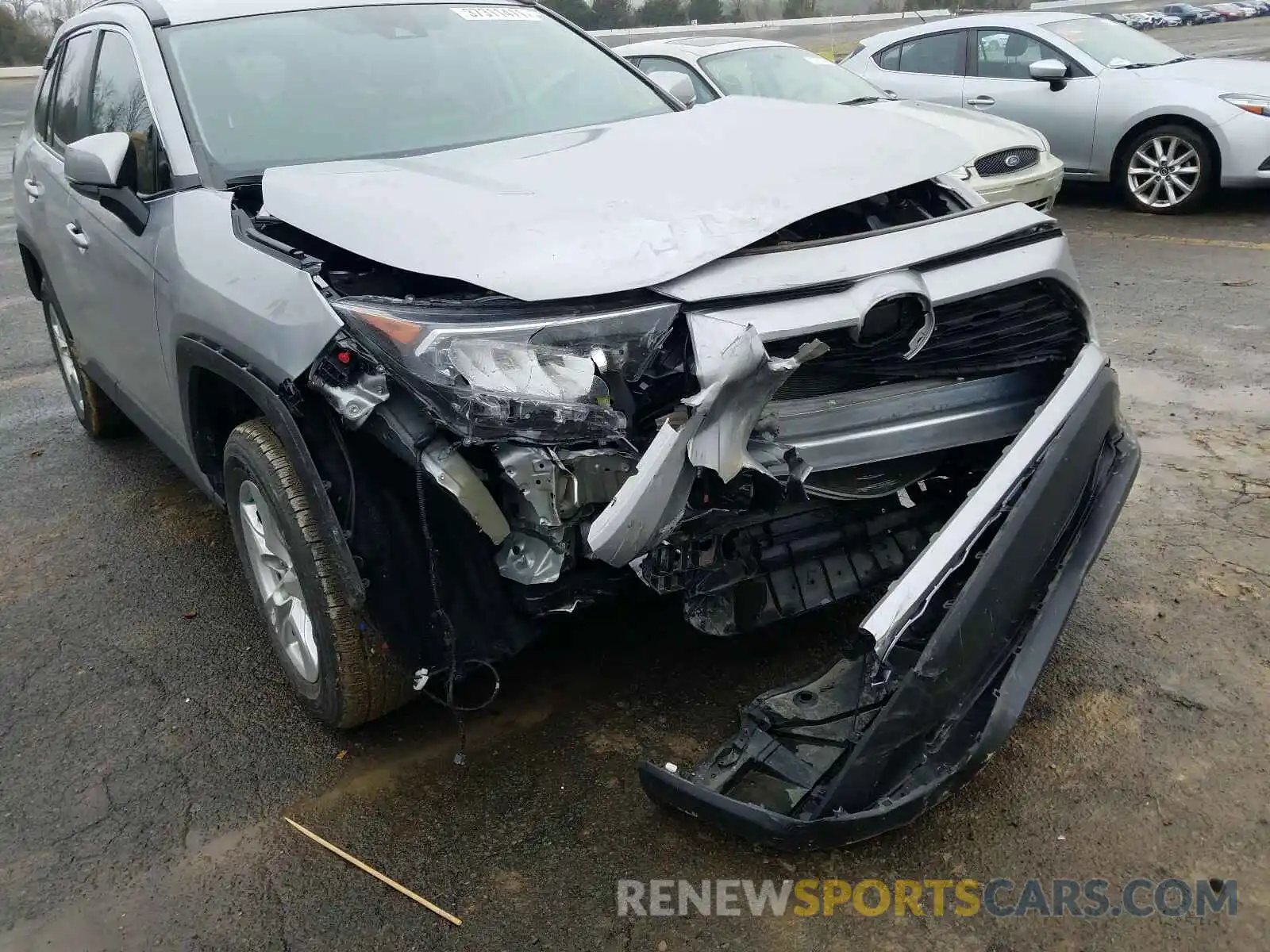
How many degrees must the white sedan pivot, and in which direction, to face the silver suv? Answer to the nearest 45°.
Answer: approximately 45° to its right

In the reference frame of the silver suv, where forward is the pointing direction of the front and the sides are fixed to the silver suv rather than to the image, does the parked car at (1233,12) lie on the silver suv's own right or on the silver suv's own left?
on the silver suv's own left

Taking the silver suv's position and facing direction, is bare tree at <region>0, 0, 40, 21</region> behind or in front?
behind

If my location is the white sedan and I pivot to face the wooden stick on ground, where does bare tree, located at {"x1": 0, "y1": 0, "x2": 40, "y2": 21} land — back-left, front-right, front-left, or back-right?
back-right

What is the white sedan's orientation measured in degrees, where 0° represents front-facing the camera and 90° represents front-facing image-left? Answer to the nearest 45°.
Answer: approximately 315°

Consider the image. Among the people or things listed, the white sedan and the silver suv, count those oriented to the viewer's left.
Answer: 0

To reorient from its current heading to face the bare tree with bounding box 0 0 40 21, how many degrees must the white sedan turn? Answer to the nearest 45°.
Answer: approximately 180°

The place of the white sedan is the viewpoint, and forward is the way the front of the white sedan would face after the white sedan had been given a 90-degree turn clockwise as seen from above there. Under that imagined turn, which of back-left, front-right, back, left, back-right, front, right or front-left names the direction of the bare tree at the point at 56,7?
right

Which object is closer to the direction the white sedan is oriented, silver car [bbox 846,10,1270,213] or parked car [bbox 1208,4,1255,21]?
the silver car

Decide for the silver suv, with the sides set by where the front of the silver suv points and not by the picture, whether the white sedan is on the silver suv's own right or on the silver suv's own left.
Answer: on the silver suv's own left

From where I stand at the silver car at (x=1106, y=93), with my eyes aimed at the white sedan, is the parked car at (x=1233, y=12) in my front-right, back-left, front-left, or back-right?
back-right
